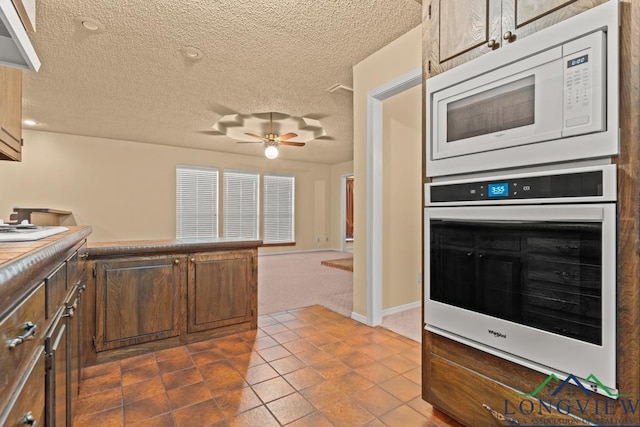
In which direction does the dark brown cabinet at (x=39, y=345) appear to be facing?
to the viewer's right

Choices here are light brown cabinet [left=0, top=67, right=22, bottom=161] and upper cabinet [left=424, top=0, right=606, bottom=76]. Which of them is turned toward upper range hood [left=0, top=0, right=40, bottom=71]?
upper cabinet [left=424, top=0, right=606, bottom=76]

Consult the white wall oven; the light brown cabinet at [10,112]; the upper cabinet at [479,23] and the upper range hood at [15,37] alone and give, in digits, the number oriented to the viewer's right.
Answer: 2

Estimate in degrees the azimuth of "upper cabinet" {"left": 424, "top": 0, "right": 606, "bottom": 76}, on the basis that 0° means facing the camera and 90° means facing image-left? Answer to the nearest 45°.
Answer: approximately 45°

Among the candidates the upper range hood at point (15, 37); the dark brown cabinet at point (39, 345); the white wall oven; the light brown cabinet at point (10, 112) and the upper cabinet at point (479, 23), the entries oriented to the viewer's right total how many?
3

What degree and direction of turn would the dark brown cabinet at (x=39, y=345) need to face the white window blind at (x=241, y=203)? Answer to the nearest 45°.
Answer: approximately 45° to its left

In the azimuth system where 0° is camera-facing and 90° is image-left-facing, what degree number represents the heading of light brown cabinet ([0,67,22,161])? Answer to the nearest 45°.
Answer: approximately 270°

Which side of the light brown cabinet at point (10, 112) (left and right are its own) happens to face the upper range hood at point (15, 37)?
right

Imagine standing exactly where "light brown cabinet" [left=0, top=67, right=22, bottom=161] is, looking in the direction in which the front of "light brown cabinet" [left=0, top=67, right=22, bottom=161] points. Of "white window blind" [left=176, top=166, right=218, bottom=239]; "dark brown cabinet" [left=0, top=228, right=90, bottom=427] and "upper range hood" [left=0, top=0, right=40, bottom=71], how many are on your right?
2

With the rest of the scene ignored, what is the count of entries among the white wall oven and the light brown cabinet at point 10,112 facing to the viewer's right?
1

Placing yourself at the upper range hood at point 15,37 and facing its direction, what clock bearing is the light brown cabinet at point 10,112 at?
The light brown cabinet is roughly at 9 o'clock from the upper range hood.
